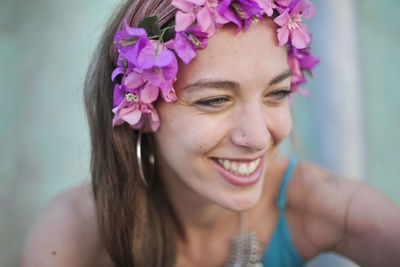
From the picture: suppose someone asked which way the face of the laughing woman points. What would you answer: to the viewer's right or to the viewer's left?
to the viewer's right

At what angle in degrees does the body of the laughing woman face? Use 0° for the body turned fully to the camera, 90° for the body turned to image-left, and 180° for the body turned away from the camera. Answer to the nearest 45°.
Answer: approximately 315°
